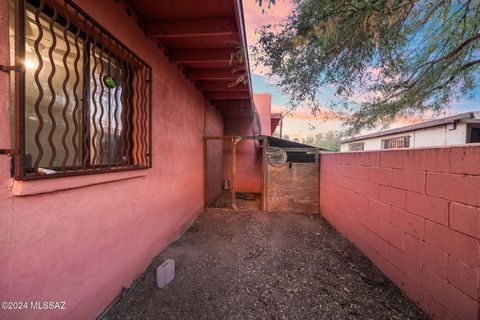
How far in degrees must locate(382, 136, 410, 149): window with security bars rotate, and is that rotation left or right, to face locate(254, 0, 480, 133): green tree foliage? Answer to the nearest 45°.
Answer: approximately 45° to its left

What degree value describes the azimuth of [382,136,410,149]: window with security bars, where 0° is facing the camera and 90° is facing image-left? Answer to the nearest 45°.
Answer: approximately 45°
